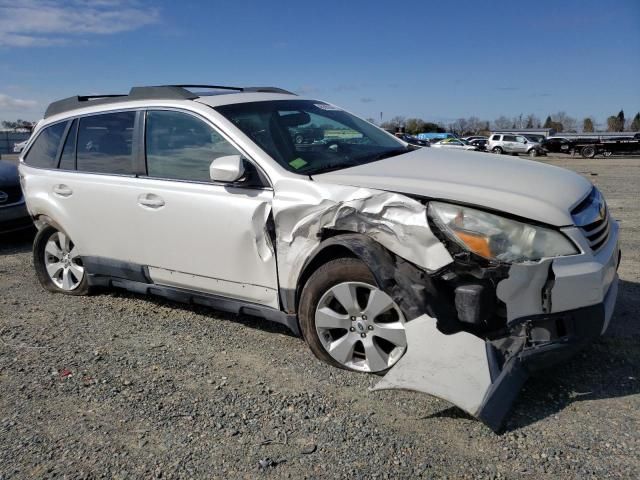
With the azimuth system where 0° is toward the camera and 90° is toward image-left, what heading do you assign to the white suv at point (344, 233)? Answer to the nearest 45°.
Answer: approximately 315°

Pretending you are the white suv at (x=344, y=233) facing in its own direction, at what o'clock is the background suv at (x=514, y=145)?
The background suv is roughly at 8 o'clock from the white suv.

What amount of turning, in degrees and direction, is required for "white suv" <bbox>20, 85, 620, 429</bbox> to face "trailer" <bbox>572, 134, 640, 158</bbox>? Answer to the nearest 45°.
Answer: approximately 90° to its left
